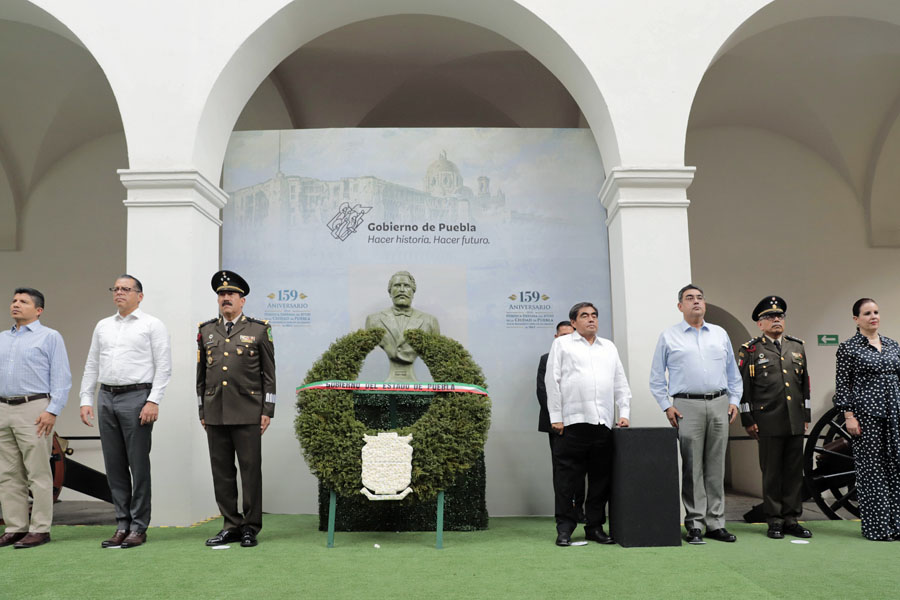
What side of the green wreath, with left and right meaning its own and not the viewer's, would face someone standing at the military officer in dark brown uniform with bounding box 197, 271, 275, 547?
right

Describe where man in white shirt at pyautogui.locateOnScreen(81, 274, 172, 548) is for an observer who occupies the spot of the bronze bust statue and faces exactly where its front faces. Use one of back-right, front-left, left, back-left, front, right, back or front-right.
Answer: front-right

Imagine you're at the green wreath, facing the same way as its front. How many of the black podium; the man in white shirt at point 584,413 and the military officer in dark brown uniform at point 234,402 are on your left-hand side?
2

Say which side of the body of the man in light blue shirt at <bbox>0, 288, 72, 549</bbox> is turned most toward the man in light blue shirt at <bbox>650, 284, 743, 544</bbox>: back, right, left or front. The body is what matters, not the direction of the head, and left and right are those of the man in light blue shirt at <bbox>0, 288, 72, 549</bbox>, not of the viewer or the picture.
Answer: left

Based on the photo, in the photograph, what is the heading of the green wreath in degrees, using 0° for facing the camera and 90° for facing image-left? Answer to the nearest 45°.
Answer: approximately 0°
